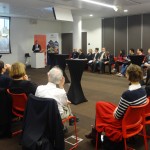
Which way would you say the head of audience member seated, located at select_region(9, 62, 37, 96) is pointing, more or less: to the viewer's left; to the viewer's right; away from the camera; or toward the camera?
away from the camera

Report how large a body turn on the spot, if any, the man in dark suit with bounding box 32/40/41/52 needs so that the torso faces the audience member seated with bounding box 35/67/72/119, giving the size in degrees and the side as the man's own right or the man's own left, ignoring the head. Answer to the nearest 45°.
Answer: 0° — they already face them

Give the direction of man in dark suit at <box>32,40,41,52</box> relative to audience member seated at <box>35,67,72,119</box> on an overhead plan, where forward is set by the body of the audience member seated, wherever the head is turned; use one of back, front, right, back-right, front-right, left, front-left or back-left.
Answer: front-left

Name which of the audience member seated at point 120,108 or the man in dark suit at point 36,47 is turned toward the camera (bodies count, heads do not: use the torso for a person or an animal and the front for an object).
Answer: the man in dark suit

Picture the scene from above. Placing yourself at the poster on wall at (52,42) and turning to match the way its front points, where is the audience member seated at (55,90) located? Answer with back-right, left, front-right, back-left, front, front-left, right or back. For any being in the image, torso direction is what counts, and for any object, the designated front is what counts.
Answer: front

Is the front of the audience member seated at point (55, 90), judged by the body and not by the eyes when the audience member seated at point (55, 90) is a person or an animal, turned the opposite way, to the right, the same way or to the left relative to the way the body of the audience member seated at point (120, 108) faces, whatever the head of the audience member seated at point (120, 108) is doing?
to the right

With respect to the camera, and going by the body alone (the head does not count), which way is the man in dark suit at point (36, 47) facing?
toward the camera

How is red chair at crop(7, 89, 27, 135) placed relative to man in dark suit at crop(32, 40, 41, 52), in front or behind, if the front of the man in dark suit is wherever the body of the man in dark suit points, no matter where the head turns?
in front

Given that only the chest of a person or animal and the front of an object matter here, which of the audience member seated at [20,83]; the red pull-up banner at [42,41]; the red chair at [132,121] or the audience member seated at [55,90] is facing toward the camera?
the red pull-up banner

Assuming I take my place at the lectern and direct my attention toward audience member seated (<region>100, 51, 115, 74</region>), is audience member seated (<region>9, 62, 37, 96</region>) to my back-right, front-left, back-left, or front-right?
front-right

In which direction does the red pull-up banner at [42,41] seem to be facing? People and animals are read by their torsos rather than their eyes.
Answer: toward the camera
